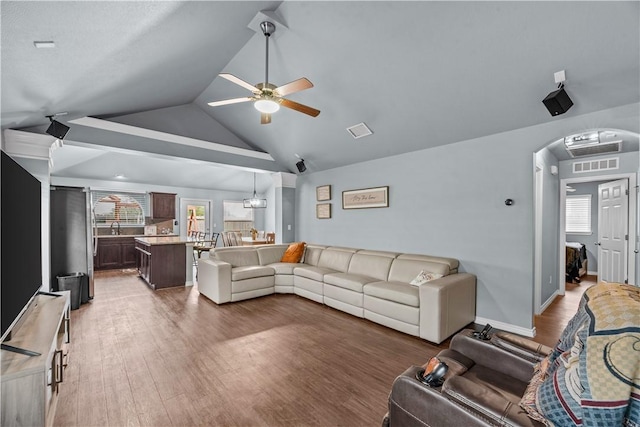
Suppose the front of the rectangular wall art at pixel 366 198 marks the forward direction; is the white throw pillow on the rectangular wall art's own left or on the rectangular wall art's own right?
on the rectangular wall art's own left

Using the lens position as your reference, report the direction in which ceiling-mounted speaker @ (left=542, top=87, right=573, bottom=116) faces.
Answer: facing the viewer and to the left of the viewer

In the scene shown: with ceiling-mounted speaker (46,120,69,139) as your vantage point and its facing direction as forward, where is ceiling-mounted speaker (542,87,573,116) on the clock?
ceiling-mounted speaker (542,87,573,116) is roughly at 12 o'clock from ceiling-mounted speaker (46,120,69,139).

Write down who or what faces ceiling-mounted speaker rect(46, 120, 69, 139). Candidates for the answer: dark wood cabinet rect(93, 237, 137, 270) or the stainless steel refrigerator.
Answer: the dark wood cabinet

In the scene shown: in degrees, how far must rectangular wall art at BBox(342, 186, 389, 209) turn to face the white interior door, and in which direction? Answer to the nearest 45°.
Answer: approximately 135° to its left

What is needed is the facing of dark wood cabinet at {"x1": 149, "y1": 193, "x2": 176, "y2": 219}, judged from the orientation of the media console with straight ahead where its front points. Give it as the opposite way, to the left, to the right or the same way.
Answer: to the right

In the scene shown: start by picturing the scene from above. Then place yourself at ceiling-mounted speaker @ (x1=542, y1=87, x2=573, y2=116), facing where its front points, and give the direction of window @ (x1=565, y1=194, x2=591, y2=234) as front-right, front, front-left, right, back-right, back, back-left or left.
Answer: back-right

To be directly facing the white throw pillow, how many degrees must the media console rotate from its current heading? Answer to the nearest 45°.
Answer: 0° — it already faces it

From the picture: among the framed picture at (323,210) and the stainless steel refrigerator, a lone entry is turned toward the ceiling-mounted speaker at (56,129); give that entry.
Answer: the framed picture

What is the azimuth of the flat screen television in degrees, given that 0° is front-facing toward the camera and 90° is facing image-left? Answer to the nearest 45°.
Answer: approximately 270°

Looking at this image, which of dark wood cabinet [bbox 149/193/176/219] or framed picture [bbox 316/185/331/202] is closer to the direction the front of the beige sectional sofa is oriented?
the dark wood cabinet

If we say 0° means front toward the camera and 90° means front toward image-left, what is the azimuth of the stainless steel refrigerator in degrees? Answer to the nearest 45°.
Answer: approximately 270°

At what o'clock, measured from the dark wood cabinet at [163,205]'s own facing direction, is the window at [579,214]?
The window is roughly at 10 o'clock from the dark wood cabinet.

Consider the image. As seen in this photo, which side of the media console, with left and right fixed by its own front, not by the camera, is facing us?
right
